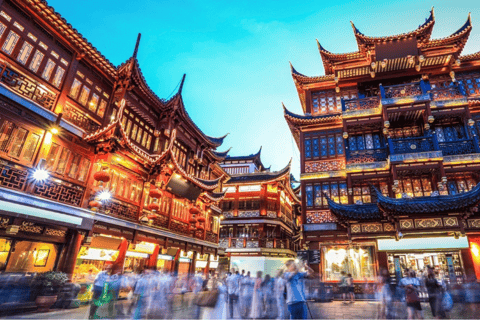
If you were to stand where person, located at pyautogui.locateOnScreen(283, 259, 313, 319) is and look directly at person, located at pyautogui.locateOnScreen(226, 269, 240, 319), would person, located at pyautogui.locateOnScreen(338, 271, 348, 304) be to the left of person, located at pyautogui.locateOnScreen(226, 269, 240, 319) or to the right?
right

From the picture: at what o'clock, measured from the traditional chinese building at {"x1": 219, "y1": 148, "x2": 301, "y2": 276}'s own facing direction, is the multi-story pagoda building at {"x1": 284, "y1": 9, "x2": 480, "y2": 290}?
The multi-story pagoda building is roughly at 11 o'clock from the traditional chinese building.

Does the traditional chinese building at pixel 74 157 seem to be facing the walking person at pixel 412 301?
yes

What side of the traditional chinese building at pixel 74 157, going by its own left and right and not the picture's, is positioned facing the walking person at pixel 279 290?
front

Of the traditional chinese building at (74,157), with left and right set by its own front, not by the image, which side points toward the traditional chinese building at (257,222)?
left

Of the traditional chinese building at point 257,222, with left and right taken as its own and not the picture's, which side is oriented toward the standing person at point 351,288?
front

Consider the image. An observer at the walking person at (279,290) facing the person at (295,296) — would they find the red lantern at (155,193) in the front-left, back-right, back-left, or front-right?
back-right

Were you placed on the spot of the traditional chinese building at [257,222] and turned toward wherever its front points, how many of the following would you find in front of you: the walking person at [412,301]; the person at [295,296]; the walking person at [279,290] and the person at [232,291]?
4

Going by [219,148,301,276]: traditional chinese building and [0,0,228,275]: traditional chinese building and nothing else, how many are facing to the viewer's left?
0

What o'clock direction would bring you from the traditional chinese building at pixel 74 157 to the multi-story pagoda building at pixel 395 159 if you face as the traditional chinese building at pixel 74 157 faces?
The multi-story pagoda building is roughly at 11 o'clock from the traditional chinese building.

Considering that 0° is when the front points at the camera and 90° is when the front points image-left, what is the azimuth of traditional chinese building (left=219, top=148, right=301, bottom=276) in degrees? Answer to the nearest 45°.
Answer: approximately 0°

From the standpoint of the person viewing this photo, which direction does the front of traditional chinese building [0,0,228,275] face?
facing the viewer and to the right of the viewer

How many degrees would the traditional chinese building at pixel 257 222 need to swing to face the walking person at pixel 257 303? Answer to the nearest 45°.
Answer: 0° — it already faces them

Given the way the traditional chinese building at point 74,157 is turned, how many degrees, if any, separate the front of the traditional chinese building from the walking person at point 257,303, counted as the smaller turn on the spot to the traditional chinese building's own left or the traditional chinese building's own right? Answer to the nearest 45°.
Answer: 0° — it already faces them

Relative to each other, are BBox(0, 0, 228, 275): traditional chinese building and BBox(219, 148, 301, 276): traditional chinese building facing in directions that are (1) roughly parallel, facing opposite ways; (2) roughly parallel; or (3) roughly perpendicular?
roughly perpendicular
